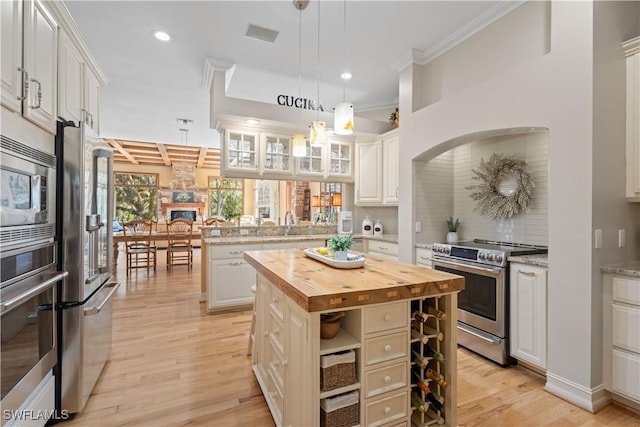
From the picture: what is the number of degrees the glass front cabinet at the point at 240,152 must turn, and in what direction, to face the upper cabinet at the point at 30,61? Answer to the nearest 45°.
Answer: approximately 45° to its right

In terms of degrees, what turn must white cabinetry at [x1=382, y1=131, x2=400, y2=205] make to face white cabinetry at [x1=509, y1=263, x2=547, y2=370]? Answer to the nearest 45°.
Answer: approximately 90° to its left

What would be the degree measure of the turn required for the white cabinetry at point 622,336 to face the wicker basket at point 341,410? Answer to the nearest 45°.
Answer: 0° — it already faces it

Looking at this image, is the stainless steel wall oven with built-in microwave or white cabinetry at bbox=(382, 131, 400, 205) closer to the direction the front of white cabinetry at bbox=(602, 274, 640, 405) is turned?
the stainless steel wall oven with built-in microwave

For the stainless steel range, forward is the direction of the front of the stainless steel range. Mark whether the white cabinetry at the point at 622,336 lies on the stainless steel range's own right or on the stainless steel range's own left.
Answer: on the stainless steel range's own left

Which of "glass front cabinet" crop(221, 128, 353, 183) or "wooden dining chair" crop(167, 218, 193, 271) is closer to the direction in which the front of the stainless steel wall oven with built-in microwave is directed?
the glass front cabinet

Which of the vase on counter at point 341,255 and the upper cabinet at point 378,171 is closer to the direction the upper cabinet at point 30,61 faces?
the vase on counter
